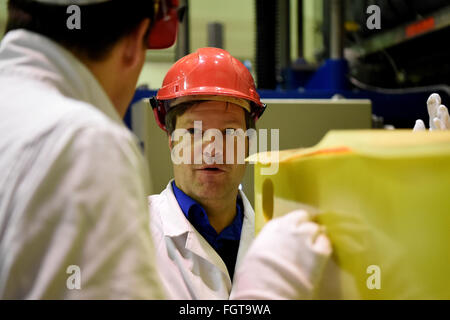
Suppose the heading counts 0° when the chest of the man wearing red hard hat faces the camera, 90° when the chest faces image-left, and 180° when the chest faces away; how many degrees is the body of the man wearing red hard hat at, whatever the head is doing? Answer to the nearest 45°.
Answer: approximately 0°

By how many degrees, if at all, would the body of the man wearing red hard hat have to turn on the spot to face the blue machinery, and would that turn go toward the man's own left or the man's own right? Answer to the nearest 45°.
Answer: approximately 135° to the man's own left
